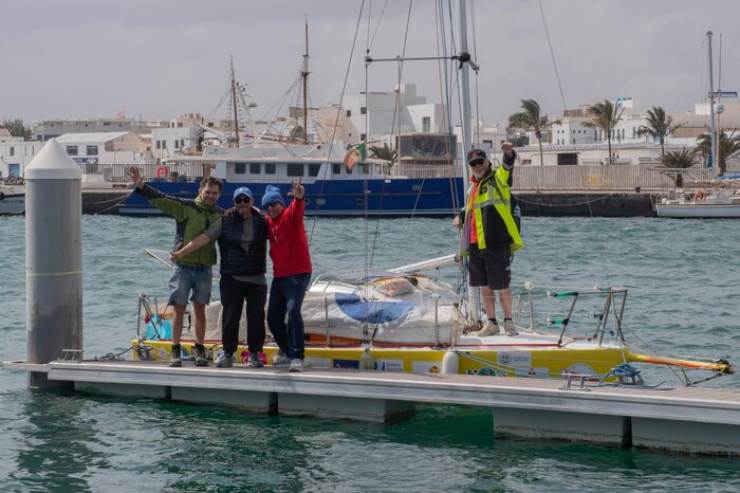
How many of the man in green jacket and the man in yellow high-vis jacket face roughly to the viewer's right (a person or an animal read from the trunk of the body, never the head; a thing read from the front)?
0

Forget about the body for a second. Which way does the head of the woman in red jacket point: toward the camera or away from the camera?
toward the camera

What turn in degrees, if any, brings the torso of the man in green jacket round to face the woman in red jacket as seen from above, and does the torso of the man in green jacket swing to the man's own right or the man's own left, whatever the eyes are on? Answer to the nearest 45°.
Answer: approximately 45° to the man's own left

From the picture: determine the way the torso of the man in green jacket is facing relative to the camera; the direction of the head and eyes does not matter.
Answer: toward the camera

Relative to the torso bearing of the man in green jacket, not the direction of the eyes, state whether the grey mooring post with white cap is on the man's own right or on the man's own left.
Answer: on the man's own right

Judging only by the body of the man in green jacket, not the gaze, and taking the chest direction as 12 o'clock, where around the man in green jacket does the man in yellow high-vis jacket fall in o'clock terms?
The man in yellow high-vis jacket is roughly at 9 o'clock from the man in green jacket.

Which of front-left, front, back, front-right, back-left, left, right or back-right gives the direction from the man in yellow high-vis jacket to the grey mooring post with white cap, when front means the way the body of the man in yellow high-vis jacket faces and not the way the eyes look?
front-right

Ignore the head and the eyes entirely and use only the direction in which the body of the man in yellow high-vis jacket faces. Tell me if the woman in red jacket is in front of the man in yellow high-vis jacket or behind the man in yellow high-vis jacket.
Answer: in front
